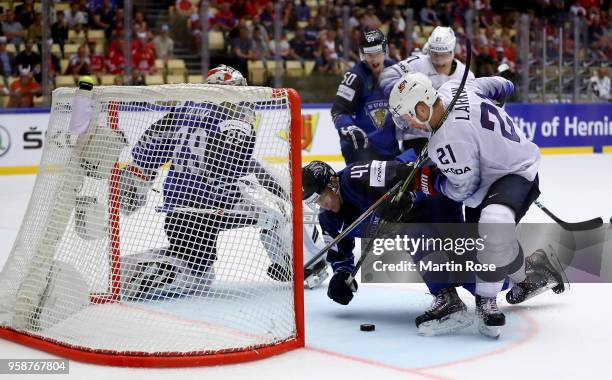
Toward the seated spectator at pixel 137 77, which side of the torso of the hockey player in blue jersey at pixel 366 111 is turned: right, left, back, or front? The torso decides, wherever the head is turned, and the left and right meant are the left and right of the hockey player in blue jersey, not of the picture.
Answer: back

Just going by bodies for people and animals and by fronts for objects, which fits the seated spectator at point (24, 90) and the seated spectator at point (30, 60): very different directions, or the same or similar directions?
same or similar directions

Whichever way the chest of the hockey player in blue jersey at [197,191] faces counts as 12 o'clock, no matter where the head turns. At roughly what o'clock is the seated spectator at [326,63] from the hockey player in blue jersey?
The seated spectator is roughly at 11 o'clock from the hockey player in blue jersey.

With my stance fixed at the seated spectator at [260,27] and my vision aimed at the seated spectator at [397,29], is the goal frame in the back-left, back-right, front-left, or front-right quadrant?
back-right

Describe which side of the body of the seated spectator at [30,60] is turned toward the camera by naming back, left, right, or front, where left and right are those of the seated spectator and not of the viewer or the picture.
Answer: front

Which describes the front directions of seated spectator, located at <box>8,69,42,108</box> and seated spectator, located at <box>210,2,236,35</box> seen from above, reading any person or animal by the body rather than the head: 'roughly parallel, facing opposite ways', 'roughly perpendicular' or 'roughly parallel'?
roughly parallel

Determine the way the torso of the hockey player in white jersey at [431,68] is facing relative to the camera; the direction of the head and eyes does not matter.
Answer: toward the camera

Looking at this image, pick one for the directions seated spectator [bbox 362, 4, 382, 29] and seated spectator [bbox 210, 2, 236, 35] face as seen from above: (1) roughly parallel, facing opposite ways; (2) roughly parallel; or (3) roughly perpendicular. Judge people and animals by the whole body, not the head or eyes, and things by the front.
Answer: roughly parallel

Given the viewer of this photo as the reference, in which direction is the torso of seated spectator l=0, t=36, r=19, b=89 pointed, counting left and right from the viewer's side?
facing the viewer

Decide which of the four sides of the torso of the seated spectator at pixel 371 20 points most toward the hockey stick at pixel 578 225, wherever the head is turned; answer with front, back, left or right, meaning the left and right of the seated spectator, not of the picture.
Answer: front

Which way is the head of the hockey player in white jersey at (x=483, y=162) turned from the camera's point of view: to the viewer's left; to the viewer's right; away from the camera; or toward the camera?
to the viewer's left

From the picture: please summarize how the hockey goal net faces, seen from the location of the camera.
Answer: facing away from the viewer and to the right of the viewer

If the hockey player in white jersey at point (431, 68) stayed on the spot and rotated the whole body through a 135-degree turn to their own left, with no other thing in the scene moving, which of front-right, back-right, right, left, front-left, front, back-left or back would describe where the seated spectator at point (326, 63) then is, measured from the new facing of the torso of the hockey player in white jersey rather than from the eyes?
front-left

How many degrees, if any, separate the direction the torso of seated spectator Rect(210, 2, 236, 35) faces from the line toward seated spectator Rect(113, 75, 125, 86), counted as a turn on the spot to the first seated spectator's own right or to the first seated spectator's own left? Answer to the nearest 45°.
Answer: approximately 45° to the first seated spectator's own right

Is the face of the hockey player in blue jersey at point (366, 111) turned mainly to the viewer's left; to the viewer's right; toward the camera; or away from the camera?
toward the camera
